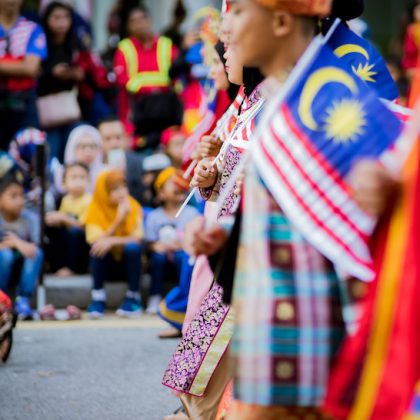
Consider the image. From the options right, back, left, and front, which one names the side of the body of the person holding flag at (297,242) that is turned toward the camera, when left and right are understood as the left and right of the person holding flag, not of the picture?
left

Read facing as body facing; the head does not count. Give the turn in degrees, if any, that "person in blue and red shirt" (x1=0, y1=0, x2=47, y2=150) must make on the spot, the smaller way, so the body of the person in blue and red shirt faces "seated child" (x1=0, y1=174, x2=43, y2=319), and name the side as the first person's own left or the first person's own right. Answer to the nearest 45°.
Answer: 0° — they already face them

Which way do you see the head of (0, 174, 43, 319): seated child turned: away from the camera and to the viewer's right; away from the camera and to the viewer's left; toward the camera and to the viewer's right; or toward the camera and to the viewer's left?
toward the camera and to the viewer's right

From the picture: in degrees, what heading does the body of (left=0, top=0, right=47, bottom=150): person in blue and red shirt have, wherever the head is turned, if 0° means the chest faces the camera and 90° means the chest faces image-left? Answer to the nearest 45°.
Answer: approximately 0°

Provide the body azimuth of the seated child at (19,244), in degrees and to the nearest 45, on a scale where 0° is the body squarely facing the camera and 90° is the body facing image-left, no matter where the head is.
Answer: approximately 0°

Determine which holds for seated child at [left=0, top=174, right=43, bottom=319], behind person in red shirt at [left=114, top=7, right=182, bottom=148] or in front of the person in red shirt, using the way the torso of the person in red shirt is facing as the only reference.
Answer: in front

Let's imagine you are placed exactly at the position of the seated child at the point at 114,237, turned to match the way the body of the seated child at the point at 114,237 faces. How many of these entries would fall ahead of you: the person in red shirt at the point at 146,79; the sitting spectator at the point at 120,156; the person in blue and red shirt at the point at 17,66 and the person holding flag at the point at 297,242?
1

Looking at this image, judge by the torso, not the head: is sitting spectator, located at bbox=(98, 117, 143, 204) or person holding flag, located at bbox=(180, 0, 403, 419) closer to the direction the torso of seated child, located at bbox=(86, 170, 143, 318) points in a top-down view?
the person holding flag

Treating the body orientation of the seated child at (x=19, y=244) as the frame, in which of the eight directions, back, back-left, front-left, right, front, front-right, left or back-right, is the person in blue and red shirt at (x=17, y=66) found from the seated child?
back
